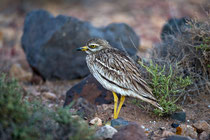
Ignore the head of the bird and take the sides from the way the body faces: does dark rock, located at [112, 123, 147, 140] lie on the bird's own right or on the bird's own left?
on the bird's own left

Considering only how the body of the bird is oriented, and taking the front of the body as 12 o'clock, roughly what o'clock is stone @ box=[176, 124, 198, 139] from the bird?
The stone is roughly at 7 o'clock from the bird.

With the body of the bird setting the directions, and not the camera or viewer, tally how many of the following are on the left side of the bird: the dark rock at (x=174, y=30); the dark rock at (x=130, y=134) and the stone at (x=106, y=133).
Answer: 2

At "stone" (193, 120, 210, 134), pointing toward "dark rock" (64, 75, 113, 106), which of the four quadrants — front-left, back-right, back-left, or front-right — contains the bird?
front-left

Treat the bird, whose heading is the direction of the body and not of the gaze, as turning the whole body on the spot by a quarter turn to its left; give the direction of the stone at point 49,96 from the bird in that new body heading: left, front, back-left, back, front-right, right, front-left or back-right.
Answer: back-right

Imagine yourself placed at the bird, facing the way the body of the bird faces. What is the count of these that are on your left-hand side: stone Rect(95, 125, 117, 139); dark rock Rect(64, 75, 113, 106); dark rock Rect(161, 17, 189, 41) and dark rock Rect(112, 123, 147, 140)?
2

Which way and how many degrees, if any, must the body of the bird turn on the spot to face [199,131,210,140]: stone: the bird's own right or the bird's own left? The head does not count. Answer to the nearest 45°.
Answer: approximately 135° to the bird's own left

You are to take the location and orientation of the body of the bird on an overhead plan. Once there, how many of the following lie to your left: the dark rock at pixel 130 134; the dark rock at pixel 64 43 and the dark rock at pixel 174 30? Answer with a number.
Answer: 1

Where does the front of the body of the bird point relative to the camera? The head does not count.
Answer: to the viewer's left

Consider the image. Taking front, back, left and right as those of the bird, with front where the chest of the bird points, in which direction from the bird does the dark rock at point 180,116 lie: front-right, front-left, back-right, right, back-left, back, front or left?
back

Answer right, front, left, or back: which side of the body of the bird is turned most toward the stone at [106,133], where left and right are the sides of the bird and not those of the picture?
left

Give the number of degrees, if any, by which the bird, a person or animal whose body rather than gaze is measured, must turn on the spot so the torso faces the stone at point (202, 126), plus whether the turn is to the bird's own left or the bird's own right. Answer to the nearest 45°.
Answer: approximately 180°

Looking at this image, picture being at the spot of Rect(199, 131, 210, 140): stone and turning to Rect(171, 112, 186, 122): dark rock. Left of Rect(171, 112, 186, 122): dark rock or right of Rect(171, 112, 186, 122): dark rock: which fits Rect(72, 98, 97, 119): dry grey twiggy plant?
left

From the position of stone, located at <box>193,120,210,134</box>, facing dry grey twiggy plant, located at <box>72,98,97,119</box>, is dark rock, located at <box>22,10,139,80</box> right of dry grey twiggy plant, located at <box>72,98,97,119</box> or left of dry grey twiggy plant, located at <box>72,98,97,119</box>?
right

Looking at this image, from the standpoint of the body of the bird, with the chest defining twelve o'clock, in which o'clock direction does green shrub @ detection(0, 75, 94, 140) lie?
The green shrub is roughly at 10 o'clock from the bird.

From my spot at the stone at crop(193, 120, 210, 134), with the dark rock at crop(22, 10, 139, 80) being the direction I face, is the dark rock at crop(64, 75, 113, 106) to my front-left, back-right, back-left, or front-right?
front-left
